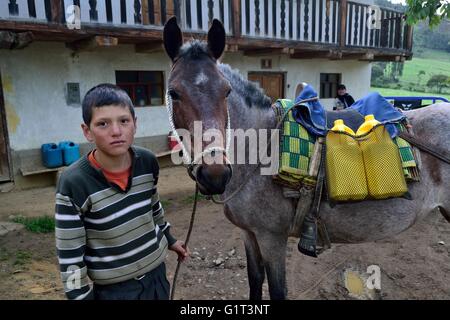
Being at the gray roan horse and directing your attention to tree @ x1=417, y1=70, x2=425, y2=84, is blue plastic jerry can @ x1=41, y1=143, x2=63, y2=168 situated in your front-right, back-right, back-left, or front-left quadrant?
front-left

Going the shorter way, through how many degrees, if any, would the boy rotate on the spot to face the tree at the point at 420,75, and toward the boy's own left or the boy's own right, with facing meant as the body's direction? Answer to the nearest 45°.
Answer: approximately 90° to the boy's own left

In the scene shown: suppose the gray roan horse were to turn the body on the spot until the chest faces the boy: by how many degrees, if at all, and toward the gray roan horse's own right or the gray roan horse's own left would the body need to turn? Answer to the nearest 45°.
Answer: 0° — it already faces them

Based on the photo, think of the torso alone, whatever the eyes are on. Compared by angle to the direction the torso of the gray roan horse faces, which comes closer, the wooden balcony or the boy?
the boy

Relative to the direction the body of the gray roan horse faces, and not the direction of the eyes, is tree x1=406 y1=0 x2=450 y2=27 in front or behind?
behind

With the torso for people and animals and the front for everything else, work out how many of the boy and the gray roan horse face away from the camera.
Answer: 0

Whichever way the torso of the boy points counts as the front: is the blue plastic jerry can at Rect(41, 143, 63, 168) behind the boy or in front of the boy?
behind

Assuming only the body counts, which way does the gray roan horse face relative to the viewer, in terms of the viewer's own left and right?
facing the viewer and to the left of the viewer

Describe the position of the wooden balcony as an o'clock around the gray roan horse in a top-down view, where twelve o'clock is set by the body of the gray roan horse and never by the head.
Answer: The wooden balcony is roughly at 4 o'clock from the gray roan horse.

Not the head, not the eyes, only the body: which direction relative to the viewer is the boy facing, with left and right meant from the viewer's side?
facing the viewer and to the right of the viewer

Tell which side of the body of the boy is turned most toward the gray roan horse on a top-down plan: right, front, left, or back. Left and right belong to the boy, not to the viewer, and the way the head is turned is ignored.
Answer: left

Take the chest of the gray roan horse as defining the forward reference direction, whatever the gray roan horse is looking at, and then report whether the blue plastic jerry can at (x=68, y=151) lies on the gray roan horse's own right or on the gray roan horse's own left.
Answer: on the gray roan horse's own right
